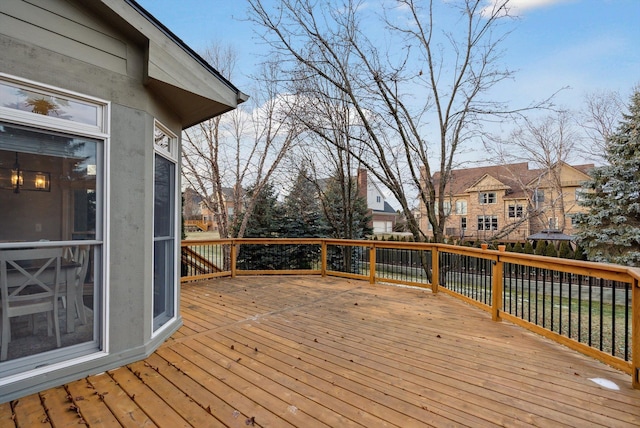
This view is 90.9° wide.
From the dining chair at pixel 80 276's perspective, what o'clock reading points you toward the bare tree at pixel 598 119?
The bare tree is roughly at 6 o'clock from the dining chair.

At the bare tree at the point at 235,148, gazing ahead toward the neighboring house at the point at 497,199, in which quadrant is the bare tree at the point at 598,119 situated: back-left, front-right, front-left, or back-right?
front-right

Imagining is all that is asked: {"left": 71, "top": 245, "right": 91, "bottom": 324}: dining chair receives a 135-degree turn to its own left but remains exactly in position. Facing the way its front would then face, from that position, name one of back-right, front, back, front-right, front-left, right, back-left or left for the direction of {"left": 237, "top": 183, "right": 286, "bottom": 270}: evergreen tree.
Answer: left

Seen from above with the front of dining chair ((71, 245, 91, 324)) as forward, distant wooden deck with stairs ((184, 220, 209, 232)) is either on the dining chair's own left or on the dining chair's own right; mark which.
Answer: on the dining chair's own right

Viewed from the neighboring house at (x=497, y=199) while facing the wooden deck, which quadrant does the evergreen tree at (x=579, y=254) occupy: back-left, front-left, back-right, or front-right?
front-left

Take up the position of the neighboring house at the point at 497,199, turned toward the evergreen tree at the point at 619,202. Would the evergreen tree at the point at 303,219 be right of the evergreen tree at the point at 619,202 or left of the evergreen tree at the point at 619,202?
right

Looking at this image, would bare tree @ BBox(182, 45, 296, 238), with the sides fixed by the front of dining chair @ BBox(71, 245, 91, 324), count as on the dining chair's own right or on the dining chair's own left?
on the dining chair's own right

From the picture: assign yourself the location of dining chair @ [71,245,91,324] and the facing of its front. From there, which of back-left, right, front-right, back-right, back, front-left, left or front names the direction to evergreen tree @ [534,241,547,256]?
back

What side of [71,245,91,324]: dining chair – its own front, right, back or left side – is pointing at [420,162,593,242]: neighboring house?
back

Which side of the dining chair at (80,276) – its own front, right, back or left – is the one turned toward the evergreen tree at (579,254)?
back

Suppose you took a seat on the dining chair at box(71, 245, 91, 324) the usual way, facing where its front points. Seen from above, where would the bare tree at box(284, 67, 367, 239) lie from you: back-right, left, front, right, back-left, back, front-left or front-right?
back-right
